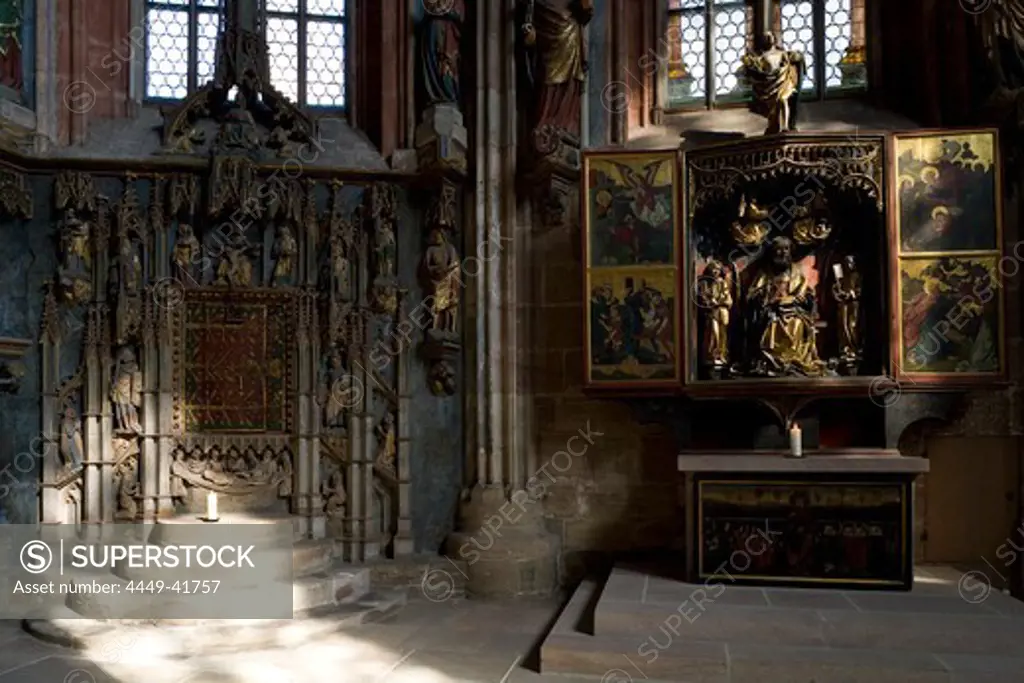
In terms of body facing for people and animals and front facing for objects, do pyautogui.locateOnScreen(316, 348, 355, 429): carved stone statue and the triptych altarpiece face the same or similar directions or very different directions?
same or similar directions

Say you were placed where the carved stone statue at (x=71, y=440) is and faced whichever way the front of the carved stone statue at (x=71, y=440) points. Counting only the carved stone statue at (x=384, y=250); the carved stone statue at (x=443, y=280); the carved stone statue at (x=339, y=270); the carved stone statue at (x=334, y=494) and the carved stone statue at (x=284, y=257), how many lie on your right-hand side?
0

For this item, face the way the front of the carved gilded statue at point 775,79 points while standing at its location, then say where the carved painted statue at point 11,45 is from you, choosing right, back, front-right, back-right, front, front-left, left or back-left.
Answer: right

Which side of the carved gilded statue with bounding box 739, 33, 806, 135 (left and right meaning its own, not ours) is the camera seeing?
front

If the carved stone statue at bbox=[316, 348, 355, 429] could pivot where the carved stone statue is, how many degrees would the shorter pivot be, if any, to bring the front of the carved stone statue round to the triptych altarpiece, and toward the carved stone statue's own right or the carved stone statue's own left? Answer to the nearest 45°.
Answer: approximately 45° to the carved stone statue's own left

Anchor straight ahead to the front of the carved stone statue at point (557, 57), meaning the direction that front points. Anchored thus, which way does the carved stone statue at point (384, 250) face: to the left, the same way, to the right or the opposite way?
the same way

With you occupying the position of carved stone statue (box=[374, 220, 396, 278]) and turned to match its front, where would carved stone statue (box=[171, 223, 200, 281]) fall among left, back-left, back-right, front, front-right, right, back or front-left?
right

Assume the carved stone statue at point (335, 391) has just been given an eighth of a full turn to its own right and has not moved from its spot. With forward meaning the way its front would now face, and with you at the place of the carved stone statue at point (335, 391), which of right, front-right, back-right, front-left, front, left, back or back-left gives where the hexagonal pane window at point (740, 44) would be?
back-left

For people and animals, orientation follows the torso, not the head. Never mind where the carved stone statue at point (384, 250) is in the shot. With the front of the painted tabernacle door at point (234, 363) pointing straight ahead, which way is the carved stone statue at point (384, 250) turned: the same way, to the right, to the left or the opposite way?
the same way

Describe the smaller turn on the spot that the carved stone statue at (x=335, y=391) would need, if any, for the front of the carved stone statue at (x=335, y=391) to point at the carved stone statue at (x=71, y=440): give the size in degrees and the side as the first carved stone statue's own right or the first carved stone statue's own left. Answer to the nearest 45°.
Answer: approximately 90° to the first carved stone statue's own right

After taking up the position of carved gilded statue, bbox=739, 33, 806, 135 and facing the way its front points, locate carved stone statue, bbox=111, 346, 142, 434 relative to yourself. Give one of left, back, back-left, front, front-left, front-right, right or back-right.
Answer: right

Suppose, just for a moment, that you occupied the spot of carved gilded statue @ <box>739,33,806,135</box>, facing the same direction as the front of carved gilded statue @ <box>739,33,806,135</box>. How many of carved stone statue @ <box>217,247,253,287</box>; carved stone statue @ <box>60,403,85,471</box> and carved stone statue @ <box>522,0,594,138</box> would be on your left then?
0

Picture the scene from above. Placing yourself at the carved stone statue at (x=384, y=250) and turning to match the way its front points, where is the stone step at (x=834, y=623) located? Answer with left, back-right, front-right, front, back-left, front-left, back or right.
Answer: front-left

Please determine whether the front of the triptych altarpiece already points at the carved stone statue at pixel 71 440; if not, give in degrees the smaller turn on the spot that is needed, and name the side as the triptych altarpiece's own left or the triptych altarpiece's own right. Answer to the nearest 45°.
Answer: approximately 90° to the triptych altarpiece's own right

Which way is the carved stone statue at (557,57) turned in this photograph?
toward the camera

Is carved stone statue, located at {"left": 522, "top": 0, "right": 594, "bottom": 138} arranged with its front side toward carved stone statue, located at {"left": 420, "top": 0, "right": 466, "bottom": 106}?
no

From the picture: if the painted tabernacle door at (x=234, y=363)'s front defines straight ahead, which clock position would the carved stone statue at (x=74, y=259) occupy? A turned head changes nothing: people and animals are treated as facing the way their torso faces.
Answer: The carved stone statue is roughly at 3 o'clock from the painted tabernacle door.
